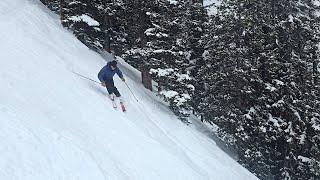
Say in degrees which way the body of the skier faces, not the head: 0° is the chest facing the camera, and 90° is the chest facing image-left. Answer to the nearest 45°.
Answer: approximately 315°

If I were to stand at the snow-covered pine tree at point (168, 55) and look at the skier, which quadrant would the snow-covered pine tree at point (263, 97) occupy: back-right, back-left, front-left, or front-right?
back-left

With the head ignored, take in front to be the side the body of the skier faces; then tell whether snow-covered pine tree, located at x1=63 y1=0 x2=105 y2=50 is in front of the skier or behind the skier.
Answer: behind
